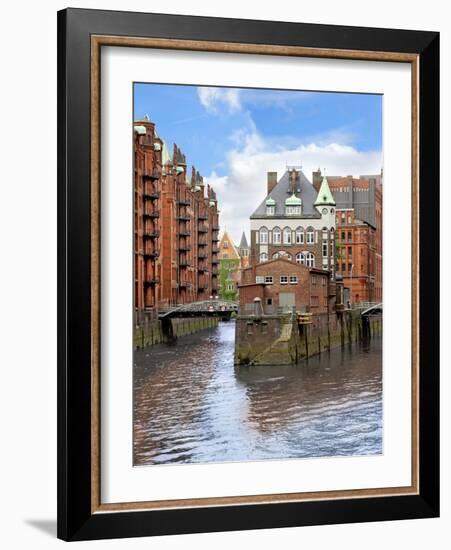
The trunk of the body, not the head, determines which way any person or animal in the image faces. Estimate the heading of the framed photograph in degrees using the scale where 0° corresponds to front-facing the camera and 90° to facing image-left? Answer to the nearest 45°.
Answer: approximately 315°
